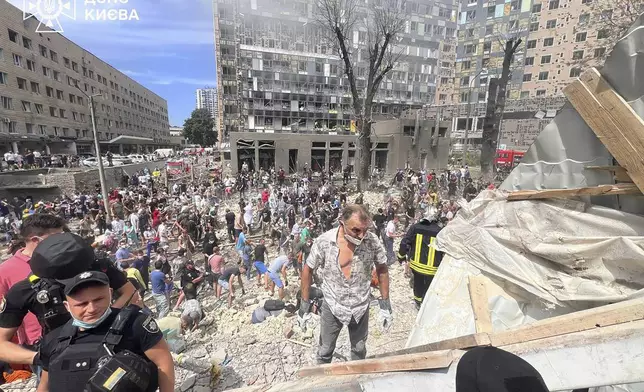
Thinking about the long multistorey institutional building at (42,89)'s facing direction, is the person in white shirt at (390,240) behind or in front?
in front

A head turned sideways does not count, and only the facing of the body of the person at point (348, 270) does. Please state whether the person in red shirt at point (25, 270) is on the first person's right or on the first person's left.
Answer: on the first person's right

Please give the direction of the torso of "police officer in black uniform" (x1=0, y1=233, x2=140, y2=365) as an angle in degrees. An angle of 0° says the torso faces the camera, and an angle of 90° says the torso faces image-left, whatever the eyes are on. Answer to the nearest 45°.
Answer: approximately 315°

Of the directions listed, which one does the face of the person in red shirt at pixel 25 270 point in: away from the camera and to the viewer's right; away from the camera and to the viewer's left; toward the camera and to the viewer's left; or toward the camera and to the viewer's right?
away from the camera and to the viewer's right

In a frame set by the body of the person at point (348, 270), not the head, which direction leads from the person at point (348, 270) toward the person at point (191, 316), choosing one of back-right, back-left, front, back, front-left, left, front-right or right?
back-right

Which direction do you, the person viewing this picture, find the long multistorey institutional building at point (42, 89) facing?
facing the viewer and to the right of the viewer

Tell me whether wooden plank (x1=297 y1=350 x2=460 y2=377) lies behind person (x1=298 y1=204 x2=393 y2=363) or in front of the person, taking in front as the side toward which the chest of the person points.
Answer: in front

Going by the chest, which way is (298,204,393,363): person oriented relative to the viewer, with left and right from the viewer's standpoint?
facing the viewer

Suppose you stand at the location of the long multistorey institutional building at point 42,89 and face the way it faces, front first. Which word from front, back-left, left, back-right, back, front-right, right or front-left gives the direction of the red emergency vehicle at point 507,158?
front

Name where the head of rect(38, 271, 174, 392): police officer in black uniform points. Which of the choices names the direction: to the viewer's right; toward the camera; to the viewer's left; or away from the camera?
toward the camera

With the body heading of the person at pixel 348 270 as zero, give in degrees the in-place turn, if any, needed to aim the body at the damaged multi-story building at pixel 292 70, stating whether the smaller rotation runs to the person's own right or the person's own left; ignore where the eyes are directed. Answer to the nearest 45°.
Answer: approximately 180°

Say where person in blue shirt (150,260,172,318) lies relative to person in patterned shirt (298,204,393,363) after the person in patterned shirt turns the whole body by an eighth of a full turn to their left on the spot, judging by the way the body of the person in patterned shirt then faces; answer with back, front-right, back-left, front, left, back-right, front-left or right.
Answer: back

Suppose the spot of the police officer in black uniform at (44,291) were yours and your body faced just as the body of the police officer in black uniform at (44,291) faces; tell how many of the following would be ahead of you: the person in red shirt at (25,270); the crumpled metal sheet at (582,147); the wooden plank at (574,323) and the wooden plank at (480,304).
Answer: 3

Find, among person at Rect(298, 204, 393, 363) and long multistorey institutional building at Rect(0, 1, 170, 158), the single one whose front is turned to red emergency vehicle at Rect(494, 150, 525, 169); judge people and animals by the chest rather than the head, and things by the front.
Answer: the long multistorey institutional building

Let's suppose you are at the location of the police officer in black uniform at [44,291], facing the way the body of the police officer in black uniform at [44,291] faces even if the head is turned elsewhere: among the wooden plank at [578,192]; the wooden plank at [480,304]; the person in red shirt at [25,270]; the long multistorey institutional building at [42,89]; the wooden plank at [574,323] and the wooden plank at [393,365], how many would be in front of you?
4

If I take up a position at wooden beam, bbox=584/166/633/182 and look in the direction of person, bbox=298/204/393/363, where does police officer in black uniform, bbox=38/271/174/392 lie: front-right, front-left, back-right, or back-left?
front-left
